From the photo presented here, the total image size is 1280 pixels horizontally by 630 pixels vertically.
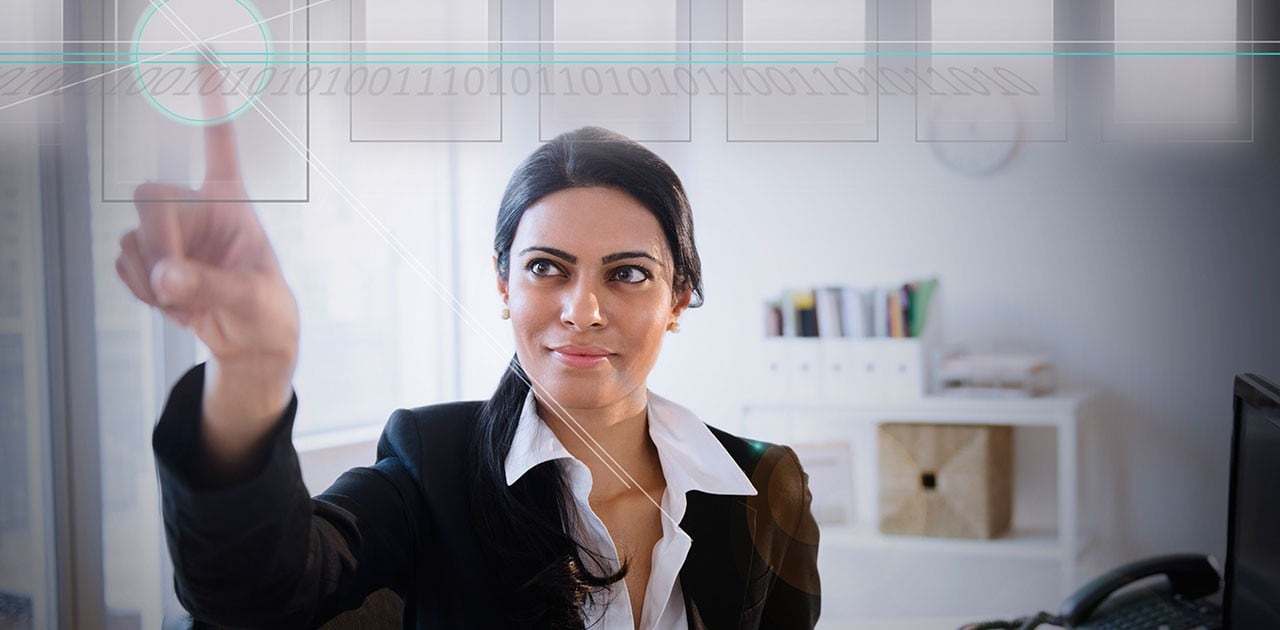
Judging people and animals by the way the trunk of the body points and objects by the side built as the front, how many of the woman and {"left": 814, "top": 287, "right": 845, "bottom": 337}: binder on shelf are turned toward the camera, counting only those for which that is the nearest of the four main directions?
2

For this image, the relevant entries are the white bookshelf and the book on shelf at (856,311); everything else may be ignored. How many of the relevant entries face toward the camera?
2
